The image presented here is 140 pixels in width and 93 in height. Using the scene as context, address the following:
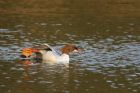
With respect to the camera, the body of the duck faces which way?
to the viewer's right
